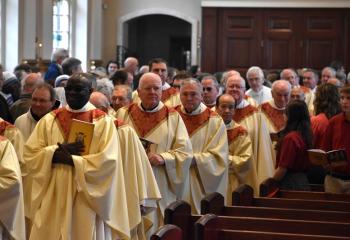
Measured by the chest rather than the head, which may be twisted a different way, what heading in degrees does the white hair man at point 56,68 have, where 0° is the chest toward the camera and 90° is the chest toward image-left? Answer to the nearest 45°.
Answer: approximately 270°

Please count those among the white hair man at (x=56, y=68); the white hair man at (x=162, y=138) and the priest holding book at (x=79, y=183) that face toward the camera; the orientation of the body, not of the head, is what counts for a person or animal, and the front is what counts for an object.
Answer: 2

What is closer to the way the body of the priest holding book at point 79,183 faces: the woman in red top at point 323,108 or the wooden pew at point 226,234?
the wooden pew

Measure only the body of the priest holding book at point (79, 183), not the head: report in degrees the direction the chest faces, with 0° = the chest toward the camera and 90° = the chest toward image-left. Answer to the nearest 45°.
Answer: approximately 0°

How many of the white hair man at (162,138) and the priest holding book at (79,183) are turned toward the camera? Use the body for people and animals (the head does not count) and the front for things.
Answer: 2

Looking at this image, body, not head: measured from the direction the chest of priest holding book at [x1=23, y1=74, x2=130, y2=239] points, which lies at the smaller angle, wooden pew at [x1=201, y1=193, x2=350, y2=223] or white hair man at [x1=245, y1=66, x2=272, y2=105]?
the wooden pew

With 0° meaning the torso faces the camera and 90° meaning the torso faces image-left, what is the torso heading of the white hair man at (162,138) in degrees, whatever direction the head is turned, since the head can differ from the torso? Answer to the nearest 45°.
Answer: approximately 0°

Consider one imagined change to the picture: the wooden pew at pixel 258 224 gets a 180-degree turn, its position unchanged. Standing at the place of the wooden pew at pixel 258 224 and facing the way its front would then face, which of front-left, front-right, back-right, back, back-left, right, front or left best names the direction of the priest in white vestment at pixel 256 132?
front-left

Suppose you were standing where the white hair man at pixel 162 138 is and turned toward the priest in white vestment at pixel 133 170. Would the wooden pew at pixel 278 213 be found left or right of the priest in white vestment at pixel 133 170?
left

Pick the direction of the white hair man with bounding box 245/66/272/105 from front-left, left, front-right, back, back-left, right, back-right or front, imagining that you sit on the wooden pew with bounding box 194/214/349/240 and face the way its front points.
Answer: back-right

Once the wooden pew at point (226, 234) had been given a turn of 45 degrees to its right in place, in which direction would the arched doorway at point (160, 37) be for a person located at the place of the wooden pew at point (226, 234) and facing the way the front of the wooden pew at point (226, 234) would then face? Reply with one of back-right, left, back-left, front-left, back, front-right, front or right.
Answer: right
